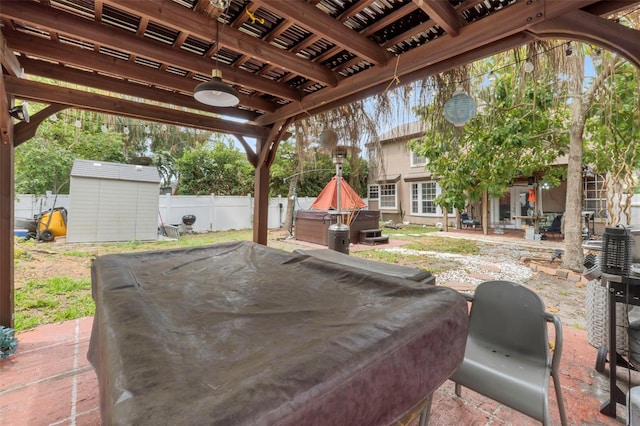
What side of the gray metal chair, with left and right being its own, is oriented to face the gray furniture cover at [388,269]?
right

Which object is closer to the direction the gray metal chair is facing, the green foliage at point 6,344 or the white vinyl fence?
the green foliage

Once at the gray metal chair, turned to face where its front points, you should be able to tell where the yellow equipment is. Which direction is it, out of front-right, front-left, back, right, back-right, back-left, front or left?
front-right

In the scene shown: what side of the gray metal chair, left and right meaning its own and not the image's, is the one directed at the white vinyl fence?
right

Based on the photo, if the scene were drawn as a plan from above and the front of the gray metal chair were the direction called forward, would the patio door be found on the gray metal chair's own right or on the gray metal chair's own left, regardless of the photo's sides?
on the gray metal chair's own right

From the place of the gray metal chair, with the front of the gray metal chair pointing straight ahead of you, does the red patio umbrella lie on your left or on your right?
on your right

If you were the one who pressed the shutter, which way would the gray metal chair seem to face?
facing the viewer and to the left of the viewer

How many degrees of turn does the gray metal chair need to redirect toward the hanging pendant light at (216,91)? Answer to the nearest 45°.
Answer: approximately 45° to its right
